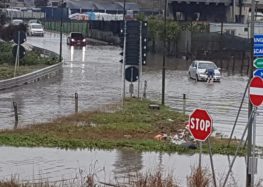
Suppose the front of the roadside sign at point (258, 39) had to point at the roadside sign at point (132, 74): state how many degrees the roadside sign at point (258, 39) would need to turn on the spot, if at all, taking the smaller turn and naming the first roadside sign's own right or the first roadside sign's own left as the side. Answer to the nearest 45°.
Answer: approximately 180°

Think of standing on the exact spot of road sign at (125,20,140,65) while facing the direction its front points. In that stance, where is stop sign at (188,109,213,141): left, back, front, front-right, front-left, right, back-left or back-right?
back

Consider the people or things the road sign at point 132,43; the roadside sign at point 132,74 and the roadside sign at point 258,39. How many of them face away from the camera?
2

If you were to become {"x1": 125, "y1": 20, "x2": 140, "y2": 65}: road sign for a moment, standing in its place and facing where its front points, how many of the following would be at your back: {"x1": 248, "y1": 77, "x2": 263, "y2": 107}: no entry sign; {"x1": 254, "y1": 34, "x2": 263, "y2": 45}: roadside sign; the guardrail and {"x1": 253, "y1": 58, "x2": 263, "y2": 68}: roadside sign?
3

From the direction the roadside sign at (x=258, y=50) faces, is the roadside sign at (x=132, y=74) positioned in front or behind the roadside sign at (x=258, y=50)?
behind
